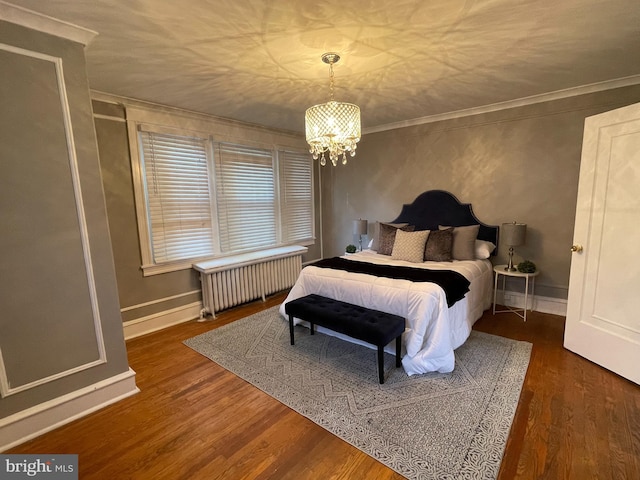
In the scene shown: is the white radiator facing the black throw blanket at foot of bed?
yes

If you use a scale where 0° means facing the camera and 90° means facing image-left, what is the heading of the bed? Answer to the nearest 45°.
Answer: approximately 45°

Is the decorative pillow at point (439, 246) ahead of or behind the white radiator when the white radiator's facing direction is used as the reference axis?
ahead

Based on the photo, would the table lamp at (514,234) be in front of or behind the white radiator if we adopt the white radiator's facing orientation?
in front

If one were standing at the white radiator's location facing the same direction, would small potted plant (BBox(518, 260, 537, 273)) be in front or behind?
in front

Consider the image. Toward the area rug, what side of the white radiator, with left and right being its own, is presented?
front

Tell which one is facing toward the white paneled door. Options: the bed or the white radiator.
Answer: the white radiator

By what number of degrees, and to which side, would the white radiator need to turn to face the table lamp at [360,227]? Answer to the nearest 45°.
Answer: approximately 45° to its left

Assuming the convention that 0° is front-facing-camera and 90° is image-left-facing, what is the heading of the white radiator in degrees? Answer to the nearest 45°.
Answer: approximately 315°

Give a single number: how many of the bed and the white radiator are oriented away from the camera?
0

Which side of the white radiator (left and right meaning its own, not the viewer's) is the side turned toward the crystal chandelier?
front

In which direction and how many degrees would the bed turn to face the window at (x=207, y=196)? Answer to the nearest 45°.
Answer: approximately 45° to its right
